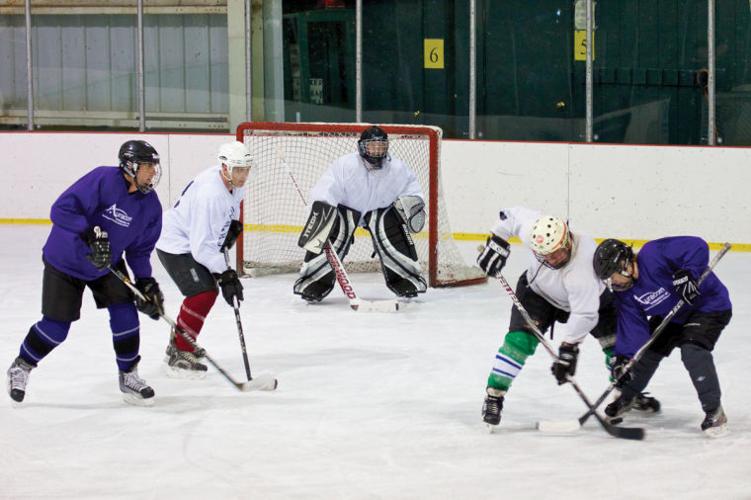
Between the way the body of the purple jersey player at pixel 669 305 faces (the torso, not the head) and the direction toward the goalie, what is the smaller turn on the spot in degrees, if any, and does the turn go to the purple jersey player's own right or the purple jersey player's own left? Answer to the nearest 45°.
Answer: approximately 90° to the purple jersey player's own right

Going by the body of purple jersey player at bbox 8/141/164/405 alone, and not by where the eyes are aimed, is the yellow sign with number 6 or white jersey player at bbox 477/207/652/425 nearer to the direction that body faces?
the white jersey player

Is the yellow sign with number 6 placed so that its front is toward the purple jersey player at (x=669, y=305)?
yes

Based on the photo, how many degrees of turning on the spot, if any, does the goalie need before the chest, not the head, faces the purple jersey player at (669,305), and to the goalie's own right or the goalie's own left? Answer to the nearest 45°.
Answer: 0° — they already face them

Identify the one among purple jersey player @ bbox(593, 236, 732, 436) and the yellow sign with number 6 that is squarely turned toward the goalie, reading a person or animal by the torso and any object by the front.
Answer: the yellow sign with number 6

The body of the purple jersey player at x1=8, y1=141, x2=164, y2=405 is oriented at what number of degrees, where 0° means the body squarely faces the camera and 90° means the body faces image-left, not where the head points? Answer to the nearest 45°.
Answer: approximately 315°

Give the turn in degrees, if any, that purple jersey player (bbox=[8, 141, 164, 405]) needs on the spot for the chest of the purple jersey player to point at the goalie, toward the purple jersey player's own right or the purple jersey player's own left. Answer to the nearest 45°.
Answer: approximately 90° to the purple jersey player's own left

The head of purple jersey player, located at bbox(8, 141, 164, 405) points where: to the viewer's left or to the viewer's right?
to the viewer's right

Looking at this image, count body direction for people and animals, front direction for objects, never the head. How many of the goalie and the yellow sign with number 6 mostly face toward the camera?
2

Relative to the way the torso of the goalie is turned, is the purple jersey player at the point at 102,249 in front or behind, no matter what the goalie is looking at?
in front

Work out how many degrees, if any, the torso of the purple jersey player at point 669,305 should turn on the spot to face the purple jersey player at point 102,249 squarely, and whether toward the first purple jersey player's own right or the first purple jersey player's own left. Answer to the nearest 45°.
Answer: approximately 45° to the first purple jersey player's own right

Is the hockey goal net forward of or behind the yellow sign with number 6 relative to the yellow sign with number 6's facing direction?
forward
